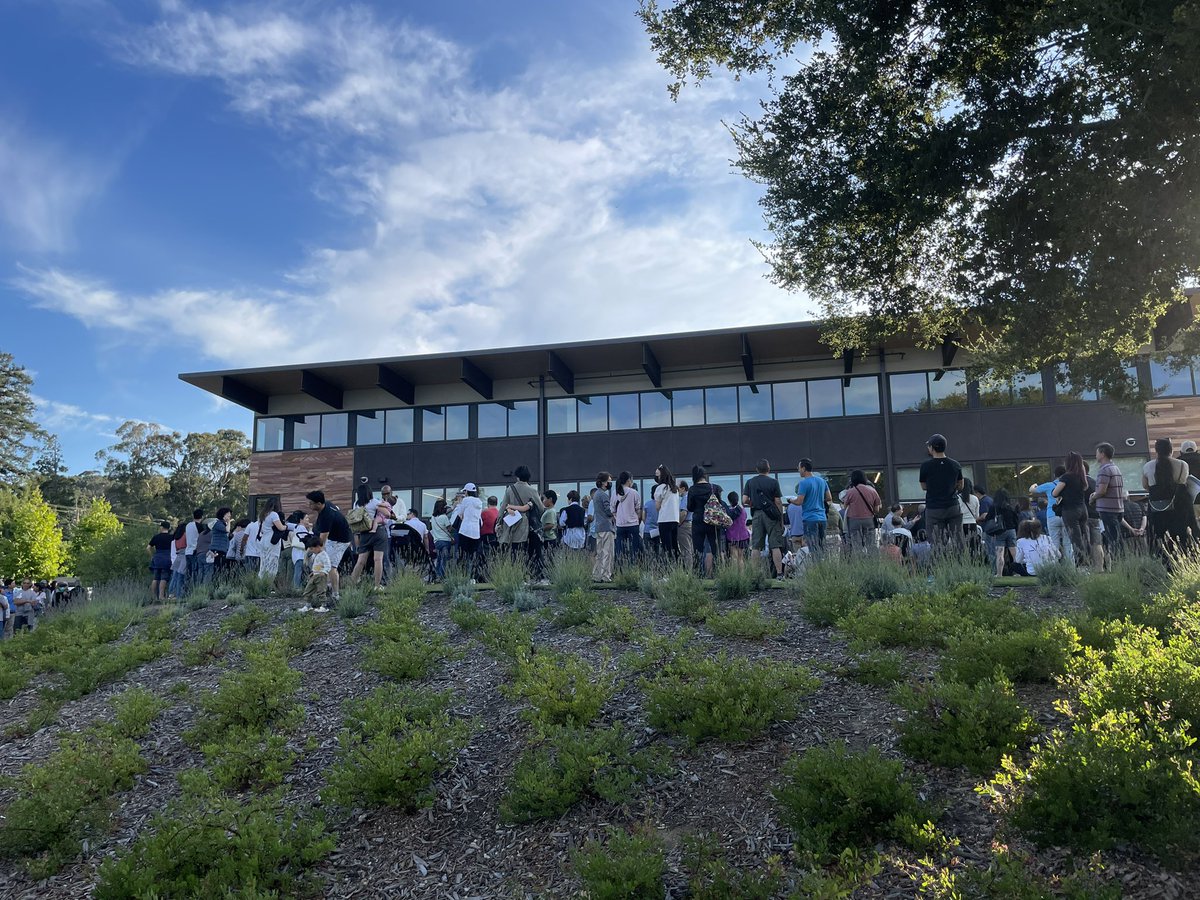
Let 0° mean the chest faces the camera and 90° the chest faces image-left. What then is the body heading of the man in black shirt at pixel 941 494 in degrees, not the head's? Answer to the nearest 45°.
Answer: approximately 180°

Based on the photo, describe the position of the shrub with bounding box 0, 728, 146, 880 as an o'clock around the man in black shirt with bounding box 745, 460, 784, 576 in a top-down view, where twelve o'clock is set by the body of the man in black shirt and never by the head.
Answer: The shrub is roughly at 7 o'clock from the man in black shirt.

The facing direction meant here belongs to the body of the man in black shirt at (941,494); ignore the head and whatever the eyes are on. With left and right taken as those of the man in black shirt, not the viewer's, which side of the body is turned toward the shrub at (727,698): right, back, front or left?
back

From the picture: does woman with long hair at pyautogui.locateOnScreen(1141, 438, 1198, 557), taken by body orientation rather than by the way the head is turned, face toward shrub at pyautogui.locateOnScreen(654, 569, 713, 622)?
no

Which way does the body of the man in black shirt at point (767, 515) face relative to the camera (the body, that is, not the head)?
away from the camera

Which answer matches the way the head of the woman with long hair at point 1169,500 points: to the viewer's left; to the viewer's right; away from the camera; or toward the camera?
away from the camera

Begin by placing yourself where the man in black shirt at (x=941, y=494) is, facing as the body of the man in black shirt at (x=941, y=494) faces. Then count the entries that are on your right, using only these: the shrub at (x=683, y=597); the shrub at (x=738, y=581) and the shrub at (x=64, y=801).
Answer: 0

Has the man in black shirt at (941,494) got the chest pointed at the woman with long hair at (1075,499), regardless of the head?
no

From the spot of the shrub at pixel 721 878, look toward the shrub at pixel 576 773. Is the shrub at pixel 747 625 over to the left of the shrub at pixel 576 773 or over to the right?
right

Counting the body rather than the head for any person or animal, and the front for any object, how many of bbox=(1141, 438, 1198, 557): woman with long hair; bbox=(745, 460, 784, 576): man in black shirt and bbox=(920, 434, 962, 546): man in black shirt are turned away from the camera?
3

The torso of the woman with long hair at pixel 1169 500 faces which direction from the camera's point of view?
away from the camera

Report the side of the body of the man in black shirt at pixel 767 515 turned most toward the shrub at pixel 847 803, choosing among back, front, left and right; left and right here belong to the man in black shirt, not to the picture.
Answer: back

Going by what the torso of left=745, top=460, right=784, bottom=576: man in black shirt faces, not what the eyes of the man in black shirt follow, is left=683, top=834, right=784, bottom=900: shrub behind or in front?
behind
